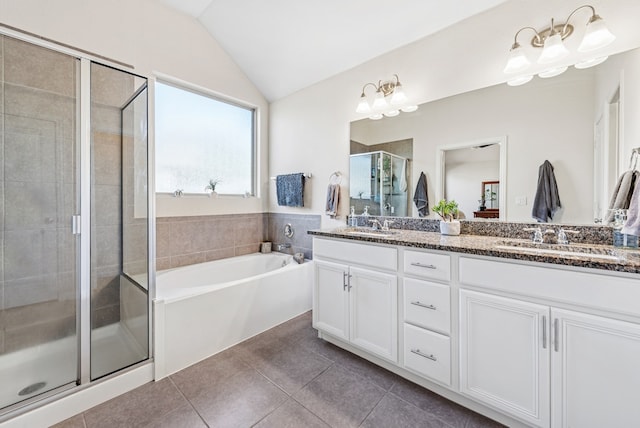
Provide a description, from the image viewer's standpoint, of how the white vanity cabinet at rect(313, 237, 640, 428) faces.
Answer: facing the viewer and to the left of the viewer

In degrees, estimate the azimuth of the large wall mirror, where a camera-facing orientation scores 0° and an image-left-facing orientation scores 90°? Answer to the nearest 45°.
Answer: approximately 45°

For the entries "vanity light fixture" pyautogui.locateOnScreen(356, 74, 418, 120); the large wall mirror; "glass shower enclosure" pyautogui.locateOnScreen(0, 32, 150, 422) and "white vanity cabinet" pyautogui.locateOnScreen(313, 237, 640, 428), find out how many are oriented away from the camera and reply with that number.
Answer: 0

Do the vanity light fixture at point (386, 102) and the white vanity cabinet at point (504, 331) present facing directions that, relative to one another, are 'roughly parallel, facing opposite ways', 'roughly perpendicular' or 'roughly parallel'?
roughly parallel

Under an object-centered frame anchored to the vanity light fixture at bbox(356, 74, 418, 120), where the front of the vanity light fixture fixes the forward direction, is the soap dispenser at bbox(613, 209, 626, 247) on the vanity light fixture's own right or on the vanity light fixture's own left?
on the vanity light fixture's own left

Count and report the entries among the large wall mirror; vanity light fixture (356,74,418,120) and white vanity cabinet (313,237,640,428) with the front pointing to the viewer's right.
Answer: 0

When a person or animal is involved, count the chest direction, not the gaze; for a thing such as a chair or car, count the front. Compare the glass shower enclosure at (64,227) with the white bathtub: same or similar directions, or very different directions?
same or similar directions

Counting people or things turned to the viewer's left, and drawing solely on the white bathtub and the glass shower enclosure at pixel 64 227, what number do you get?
0

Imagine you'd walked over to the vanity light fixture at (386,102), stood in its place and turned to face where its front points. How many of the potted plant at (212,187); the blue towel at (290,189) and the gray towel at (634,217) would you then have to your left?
1

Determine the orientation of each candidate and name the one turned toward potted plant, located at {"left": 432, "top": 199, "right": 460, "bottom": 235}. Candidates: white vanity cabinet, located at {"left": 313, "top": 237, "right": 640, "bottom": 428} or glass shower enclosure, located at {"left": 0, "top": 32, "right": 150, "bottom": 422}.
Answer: the glass shower enclosure

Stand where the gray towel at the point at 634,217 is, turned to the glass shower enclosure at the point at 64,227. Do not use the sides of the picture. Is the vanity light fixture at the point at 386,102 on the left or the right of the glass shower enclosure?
right

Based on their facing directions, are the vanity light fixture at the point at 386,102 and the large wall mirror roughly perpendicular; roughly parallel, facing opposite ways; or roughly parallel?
roughly parallel

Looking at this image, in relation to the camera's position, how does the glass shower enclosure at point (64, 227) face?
facing the viewer and to the right of the viewer
